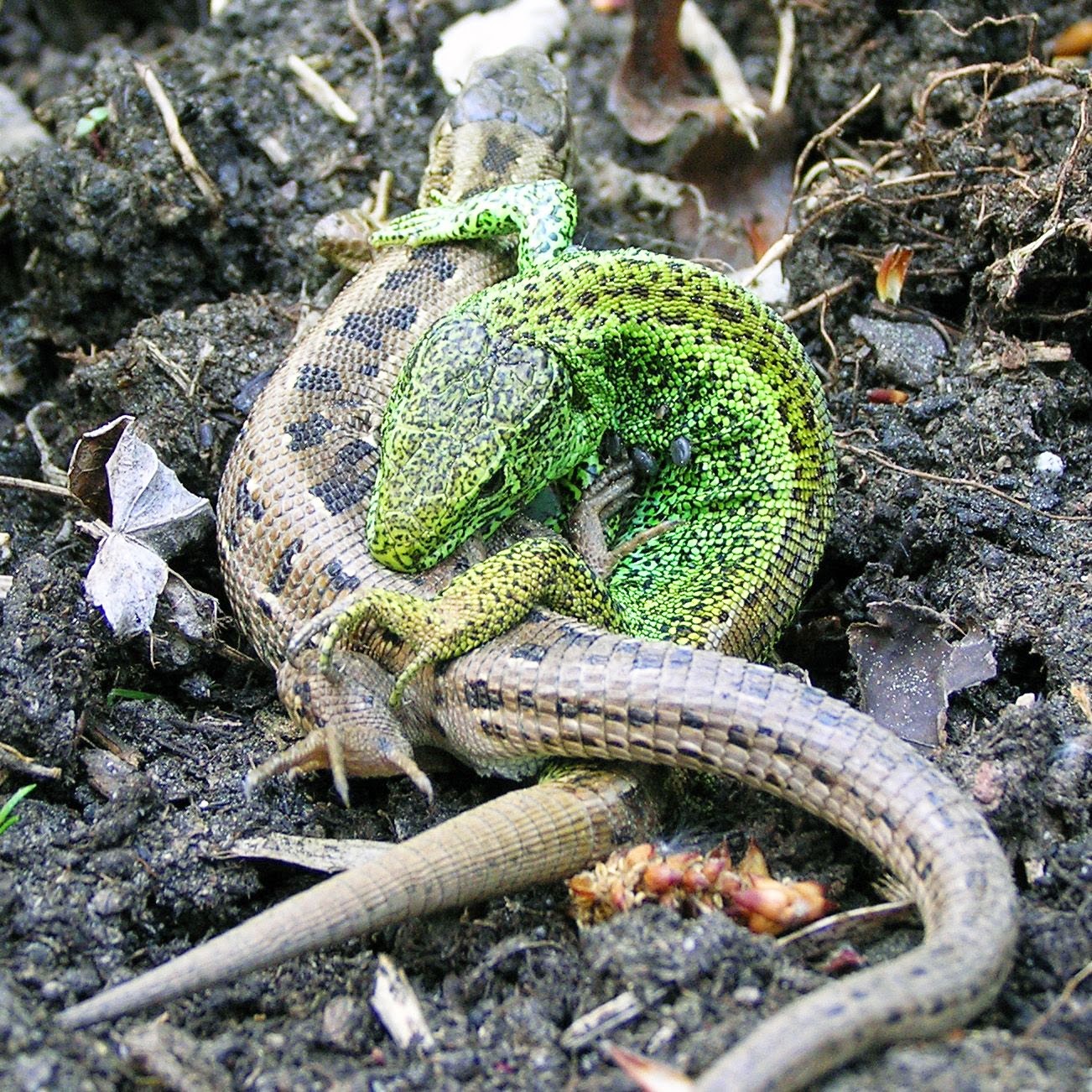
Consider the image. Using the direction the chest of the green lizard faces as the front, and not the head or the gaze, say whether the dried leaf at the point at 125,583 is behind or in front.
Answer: in front

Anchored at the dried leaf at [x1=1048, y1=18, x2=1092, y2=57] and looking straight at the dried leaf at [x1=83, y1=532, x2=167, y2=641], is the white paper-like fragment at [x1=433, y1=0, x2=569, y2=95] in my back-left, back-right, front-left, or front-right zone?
front-right

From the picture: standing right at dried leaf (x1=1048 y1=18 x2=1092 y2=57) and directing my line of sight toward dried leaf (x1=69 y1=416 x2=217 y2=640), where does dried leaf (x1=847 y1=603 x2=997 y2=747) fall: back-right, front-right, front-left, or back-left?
front-left
